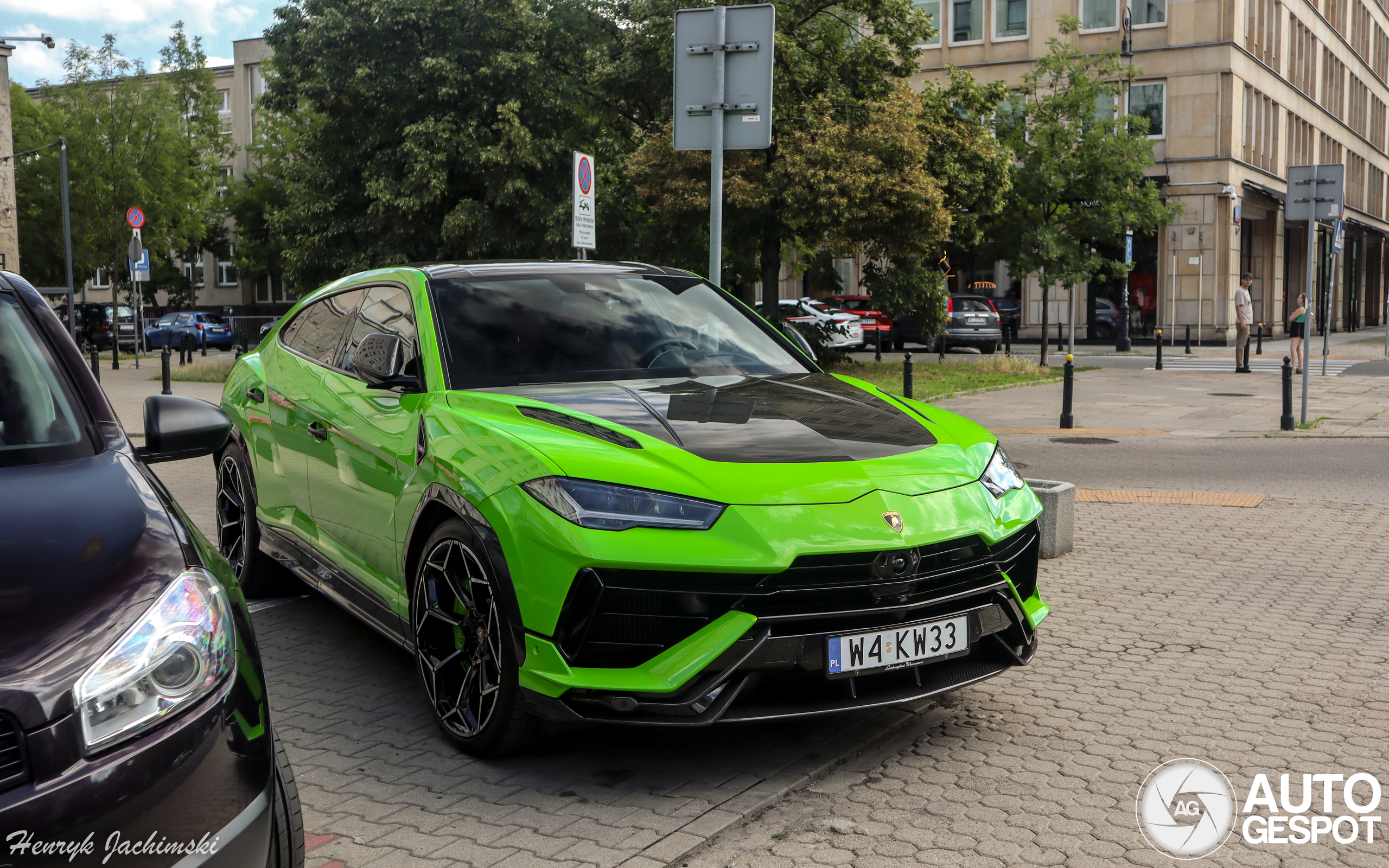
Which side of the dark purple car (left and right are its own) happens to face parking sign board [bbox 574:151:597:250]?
back

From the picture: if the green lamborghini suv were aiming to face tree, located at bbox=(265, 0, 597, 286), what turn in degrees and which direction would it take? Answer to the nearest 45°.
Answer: approximately 135° to its left

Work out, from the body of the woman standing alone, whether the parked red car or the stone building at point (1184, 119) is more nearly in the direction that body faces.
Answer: the parked red car

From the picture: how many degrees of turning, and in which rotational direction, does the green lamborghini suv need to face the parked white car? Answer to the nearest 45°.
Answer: approximately 135° to its left

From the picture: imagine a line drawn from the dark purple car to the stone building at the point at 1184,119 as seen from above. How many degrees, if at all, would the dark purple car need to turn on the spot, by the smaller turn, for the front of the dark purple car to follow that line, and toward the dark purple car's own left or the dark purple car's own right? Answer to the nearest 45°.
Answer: approximately 135° to the dark purple car's own left

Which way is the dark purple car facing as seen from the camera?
toward the camera

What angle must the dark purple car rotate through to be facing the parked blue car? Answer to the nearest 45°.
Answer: approximately 180°

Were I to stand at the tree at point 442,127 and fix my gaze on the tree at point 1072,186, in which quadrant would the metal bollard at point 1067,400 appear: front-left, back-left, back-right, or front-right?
front-right

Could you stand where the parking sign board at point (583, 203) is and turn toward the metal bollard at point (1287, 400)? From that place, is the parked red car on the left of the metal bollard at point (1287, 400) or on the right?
left
